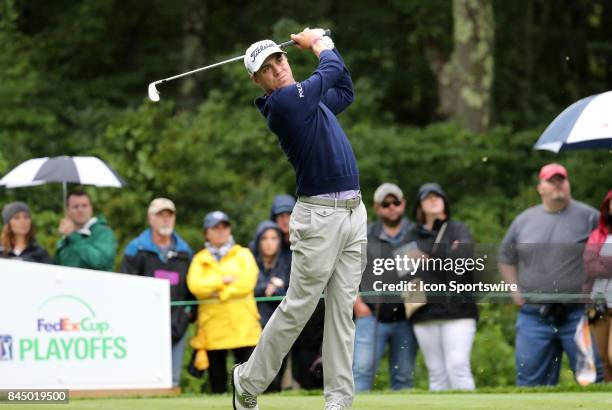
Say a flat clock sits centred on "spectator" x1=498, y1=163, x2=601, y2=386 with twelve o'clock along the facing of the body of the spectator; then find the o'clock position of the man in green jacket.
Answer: The man in green jacket is roughly at 3 o'clock from the spectator.

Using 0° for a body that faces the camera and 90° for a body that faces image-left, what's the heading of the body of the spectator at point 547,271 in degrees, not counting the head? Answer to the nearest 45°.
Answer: approximately 0°

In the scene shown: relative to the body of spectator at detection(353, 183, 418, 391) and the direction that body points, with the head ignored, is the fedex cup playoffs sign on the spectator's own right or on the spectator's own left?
on the spectator's own right

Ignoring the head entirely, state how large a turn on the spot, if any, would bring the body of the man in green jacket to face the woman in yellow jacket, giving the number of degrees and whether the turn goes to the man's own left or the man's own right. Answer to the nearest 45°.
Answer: approximately 45° to the man's own left

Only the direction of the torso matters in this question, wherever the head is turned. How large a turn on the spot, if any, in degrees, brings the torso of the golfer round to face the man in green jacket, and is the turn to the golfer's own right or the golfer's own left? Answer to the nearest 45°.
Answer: approximately 180°

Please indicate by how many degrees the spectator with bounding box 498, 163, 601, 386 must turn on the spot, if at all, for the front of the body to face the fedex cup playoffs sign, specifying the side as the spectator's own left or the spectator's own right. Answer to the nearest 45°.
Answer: approximately 90° to the spectator's own right

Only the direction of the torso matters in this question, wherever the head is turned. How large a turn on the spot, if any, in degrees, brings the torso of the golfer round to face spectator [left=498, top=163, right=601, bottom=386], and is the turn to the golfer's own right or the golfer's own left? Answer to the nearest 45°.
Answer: approximately 90° to the golfer's own left

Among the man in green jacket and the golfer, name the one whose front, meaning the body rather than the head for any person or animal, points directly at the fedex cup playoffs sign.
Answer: the man in green jacket
